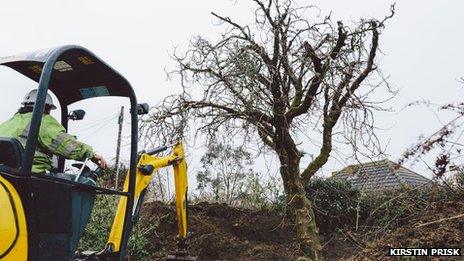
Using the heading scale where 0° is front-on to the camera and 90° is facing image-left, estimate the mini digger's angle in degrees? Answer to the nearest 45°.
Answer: approximately 225°

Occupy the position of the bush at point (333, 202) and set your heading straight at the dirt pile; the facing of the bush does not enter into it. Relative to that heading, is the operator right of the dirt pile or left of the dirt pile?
left

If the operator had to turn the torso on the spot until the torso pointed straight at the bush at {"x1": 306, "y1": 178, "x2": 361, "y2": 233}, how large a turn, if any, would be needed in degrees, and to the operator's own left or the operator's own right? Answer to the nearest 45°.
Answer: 0° — they already face it

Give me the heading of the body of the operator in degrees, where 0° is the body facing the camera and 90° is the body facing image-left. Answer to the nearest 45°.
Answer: approximately 225°
